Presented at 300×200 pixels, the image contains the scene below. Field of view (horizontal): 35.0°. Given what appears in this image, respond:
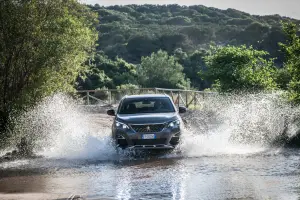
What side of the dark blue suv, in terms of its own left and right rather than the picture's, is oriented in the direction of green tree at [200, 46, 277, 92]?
back

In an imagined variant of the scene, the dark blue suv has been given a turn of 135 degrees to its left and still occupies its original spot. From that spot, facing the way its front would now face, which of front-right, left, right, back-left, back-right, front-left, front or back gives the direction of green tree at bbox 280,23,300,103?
front

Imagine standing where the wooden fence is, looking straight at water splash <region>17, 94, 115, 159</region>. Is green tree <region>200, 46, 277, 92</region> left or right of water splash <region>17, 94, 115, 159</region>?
left

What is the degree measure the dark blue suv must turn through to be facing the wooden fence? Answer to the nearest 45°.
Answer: approximately 180°

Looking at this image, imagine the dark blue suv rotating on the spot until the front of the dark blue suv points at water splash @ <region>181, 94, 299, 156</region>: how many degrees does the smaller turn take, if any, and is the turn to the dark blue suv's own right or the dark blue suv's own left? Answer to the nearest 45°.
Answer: approximately 135° to the dark blue suv's own left

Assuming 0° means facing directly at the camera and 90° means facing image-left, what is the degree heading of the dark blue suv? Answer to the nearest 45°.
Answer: approximately 0°
